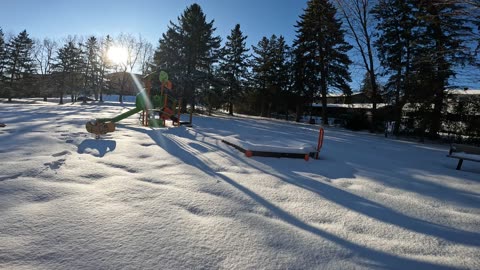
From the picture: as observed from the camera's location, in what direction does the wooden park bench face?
facing the viewer and to the left of the viewer

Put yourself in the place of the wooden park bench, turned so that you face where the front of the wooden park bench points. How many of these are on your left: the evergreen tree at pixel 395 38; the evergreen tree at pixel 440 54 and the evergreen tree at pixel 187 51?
0

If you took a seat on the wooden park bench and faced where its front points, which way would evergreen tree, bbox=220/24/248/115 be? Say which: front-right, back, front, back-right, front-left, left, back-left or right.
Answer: right

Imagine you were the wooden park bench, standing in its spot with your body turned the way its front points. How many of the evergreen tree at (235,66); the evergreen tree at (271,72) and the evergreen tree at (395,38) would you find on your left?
0

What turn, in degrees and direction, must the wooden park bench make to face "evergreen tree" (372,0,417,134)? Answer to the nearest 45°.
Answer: approximately 135° to its right

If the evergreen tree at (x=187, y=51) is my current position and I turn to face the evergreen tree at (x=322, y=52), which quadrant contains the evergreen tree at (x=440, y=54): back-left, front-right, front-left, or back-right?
front-right

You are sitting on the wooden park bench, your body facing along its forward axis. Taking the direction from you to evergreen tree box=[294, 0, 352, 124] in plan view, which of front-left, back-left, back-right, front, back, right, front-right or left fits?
right

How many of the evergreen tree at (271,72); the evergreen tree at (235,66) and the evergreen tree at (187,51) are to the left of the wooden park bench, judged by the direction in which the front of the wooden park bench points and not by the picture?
0

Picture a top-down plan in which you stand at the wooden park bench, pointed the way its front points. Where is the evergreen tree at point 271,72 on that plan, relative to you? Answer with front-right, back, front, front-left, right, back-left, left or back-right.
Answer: right

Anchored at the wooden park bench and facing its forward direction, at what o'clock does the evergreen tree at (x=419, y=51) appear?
The evergreen tree is roughly at 4 o'clock from the wooden park bench.
